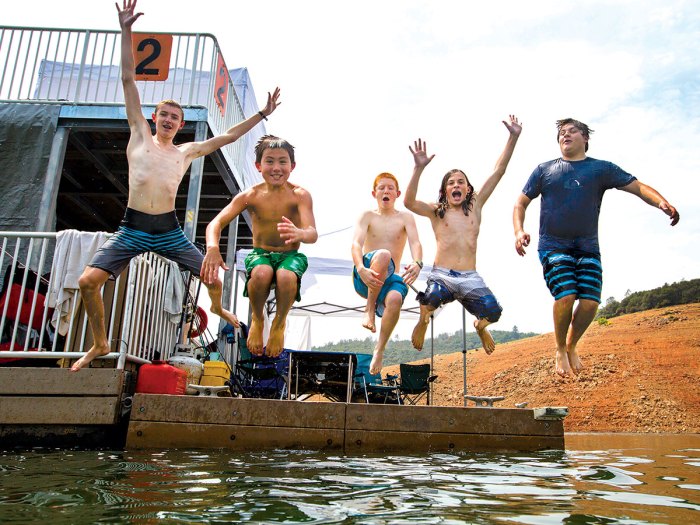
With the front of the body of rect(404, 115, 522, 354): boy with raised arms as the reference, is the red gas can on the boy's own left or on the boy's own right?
on the boy's own right

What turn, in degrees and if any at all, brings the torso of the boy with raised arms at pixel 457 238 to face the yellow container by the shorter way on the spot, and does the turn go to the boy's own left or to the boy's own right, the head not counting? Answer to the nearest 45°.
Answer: approximately 90° to the boy's own right

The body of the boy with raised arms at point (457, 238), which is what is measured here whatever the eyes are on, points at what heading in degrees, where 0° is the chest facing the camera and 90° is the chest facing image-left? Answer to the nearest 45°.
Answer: approximately 0°

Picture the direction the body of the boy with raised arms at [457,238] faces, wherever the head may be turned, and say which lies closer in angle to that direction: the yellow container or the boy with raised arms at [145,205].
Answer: the boy with raised arms

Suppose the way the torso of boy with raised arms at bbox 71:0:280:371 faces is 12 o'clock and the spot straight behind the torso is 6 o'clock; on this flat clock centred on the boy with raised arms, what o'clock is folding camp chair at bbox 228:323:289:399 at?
The folding camp chair is roughly at 7 o'clock from the boy with raised arms.

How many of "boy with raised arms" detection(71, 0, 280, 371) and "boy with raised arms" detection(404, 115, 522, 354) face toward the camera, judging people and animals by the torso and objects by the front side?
2

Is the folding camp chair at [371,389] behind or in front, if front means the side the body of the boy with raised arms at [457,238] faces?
behind

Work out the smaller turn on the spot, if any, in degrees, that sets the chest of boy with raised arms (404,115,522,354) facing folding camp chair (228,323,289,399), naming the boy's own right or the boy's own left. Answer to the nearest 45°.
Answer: approximately 135° to the boy's own right

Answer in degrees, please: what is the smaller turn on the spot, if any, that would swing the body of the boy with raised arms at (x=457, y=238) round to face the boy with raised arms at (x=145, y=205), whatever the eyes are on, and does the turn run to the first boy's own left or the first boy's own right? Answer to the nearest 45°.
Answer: approximately 45° to the first boy's own right

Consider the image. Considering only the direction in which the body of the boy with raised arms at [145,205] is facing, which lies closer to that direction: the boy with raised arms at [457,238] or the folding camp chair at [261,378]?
the boy with raised arms

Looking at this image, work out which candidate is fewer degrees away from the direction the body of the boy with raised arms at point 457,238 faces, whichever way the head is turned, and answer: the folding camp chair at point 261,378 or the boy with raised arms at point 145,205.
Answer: the boy with raised arms
